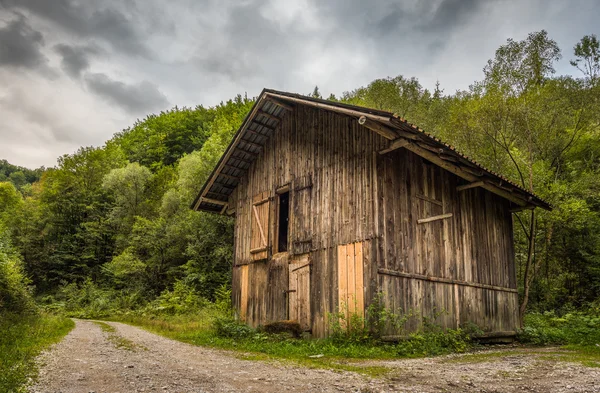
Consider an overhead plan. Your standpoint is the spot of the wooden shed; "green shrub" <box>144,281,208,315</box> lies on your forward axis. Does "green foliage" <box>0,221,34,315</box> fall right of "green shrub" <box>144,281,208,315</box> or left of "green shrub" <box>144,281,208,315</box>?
left

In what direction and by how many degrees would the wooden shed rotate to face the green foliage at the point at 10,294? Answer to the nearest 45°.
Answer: approximately 45° to its right

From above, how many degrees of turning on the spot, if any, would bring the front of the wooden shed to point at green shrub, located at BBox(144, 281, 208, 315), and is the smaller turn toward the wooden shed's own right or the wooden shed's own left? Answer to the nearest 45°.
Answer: approximately 90° to the wooden shed's own right

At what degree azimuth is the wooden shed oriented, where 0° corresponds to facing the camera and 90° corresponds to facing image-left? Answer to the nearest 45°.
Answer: approximately 45°
